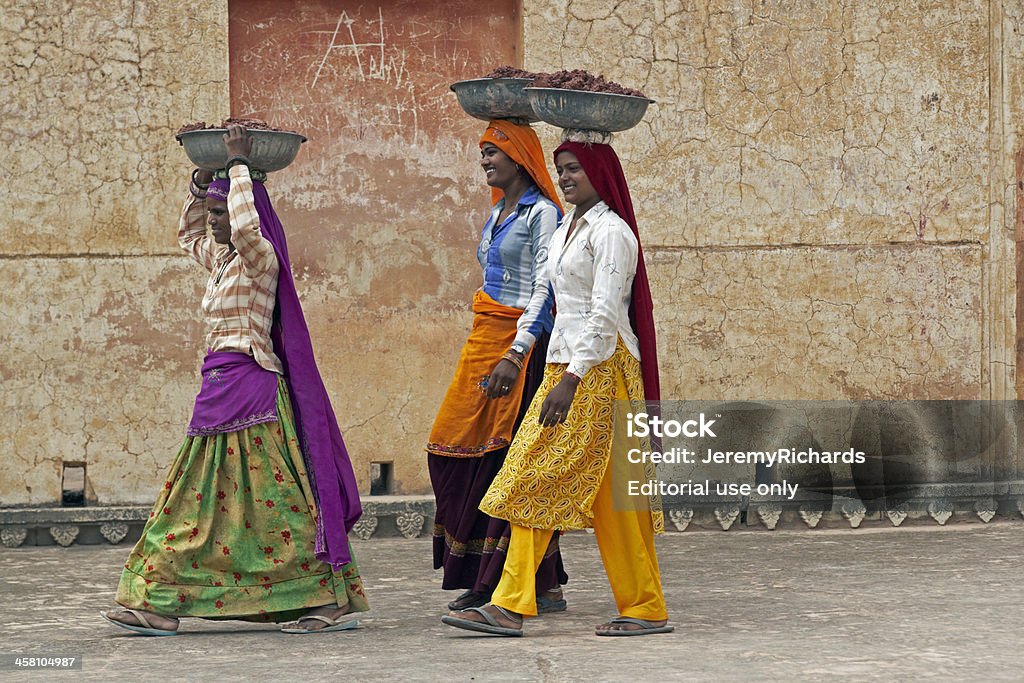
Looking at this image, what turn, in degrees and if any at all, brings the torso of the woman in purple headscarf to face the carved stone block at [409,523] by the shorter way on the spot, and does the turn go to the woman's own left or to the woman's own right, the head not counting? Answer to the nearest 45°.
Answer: approximately 90° to the woman's own right

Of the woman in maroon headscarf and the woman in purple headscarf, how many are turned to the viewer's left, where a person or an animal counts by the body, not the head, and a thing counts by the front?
2

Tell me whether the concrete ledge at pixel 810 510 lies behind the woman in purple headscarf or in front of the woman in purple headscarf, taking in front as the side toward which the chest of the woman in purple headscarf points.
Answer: behind

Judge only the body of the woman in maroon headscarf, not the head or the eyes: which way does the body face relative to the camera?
to the viewer's left

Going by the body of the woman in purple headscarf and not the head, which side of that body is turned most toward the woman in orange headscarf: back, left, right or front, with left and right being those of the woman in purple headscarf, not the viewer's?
back

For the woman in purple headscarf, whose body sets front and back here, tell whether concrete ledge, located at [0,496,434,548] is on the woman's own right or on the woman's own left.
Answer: on the woman's own right

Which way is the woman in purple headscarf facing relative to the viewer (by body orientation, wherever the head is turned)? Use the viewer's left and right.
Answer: facing to the left of the viewer

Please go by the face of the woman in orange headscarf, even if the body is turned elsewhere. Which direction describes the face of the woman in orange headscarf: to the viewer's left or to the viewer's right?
to the viewer's left

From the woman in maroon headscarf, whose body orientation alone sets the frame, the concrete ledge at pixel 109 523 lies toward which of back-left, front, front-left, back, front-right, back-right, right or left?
front-right

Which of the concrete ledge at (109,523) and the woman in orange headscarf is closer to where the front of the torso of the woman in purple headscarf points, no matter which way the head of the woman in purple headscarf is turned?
the concrete ledge
